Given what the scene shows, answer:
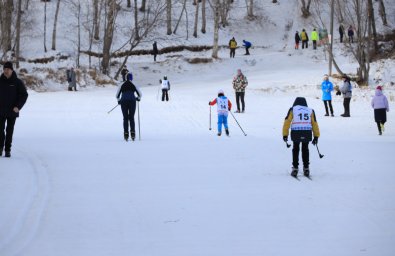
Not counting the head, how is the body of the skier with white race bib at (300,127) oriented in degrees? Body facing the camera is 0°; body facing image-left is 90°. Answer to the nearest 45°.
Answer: approximately 180°

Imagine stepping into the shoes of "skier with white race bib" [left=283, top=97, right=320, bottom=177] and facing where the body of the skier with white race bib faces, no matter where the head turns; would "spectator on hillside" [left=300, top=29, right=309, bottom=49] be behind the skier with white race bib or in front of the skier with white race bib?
in front

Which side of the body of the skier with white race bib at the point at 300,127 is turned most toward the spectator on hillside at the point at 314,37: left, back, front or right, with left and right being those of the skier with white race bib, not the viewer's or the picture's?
front

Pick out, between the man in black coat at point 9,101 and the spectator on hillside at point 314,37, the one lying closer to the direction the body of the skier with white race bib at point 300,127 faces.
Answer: the spectator on hillside

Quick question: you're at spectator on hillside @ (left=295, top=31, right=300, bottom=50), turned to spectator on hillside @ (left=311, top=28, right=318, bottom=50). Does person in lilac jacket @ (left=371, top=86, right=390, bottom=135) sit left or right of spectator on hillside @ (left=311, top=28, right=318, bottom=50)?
right
